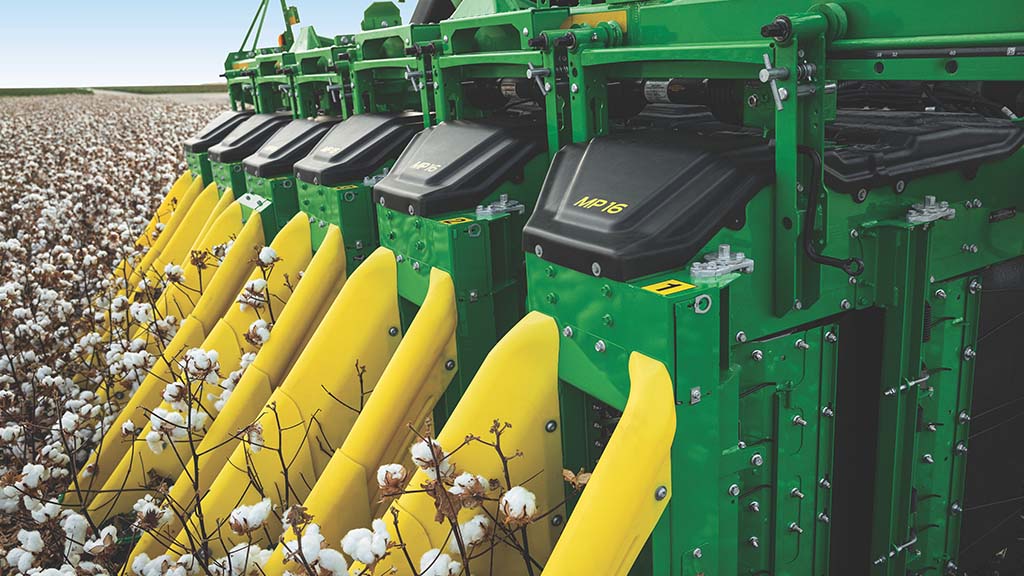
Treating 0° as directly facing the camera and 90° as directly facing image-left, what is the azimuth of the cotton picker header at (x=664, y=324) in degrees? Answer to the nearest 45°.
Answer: approximately 45°

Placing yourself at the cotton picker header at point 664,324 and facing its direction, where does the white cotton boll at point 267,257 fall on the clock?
The white cotton boll is roughly at 3 o'clock from the cotton picker header.
